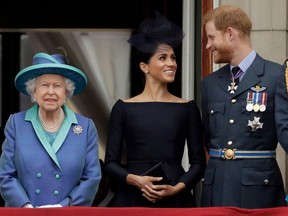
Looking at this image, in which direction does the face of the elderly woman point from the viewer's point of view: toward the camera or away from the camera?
toward the camera

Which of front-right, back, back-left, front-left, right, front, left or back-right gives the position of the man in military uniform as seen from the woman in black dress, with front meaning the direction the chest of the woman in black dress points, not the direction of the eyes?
left

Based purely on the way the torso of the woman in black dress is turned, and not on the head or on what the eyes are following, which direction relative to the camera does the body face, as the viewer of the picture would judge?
toward the camera

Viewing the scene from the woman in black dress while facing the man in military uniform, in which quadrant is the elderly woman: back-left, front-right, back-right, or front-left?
back-right

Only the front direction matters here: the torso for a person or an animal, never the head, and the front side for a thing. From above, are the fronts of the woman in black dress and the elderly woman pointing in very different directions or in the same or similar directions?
same or similar directions

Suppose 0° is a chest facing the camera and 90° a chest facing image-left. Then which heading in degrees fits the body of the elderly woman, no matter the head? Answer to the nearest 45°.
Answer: approximately 0°

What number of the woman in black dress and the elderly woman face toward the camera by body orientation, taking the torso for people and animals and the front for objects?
2

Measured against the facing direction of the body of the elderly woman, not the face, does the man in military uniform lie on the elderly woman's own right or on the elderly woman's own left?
on the elderly woman's own left

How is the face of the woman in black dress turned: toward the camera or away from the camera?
toward the camera
